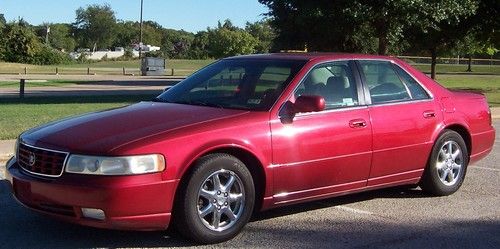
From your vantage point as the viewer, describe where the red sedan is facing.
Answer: facing the viewer and to the left of the viewer

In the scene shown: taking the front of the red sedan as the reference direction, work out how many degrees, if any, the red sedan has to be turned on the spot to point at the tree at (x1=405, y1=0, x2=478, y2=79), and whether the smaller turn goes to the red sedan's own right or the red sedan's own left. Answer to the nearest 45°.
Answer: approximately 135° to the red sedan's own right

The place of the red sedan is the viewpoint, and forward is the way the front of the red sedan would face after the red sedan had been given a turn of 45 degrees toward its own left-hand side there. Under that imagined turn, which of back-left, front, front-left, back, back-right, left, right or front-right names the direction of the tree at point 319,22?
back
